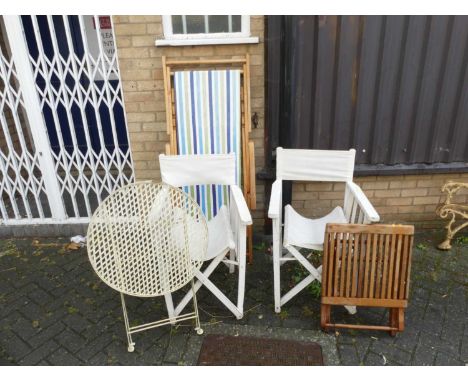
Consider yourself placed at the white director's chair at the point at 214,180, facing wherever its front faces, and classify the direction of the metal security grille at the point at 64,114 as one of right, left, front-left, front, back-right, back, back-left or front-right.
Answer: back-right

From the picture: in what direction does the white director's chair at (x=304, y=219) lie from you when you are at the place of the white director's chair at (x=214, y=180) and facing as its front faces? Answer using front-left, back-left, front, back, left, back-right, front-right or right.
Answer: left

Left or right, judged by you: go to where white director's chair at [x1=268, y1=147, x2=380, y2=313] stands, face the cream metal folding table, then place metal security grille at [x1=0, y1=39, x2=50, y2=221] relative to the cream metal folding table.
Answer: right

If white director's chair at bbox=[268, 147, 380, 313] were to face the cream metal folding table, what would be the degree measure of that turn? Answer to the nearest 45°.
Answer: approximately 45° to its right

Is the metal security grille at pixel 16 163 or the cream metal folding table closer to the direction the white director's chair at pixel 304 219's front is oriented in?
the cream metal folding table

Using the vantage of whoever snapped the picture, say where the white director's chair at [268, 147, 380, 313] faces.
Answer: facing the viewer

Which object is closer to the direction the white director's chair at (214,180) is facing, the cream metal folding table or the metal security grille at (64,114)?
the cream metal folding table

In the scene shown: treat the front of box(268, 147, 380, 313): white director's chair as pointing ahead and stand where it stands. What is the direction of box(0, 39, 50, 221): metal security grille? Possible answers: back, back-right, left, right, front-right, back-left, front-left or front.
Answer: right

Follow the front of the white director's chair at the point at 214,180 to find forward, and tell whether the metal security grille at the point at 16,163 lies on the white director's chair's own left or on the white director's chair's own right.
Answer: on the white director's chair's own right

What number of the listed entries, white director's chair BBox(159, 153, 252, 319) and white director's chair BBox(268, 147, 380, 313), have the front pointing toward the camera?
2
